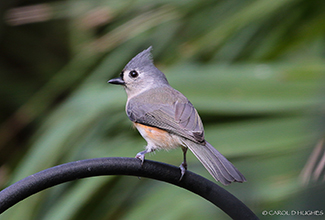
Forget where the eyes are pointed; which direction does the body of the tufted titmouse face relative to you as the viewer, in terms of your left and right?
facing to the left of the viewer
